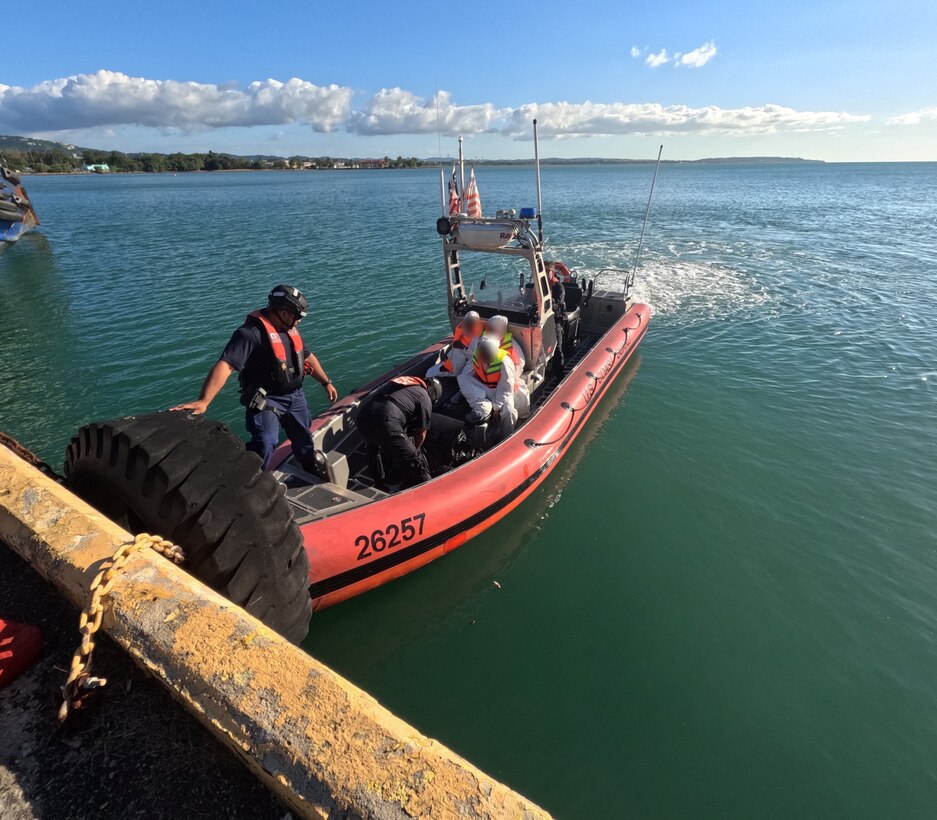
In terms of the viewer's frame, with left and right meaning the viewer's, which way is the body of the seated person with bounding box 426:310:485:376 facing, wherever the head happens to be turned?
facing the viewer and to the left of the viewer

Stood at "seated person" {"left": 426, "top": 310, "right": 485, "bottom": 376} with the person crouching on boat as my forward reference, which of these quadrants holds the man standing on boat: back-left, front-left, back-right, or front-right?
front-right

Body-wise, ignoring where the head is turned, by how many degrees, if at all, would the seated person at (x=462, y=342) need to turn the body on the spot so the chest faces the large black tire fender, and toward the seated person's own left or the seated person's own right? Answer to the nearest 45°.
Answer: approximately 45° to the seated person's own left

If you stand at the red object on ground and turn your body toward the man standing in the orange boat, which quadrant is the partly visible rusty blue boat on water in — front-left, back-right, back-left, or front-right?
front-left

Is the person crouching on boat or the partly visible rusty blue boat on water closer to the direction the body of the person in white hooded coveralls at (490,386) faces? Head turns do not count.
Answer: the person crouching on boat

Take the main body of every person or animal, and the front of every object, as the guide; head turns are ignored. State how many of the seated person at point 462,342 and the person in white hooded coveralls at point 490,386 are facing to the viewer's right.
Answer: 0

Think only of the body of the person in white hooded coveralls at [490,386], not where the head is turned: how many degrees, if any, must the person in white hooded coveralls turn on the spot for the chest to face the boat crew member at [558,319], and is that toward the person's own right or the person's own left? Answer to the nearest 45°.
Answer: approximately 180°

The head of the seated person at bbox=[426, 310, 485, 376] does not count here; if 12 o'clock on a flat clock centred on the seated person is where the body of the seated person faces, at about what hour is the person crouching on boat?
The person crouching on boat is roughly at 11 o'clock from the seated person.

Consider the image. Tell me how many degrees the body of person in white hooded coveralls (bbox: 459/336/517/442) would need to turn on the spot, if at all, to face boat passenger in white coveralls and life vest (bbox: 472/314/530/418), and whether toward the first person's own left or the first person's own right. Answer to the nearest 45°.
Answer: approximately 180°

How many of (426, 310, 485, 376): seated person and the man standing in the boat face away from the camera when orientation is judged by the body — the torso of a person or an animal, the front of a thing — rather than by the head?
0

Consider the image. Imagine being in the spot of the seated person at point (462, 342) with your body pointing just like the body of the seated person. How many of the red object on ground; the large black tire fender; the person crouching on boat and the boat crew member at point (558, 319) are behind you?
1
